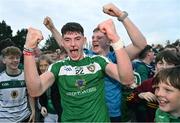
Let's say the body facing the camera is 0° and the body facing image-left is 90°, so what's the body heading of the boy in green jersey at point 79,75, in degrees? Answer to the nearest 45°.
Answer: approximately 0°

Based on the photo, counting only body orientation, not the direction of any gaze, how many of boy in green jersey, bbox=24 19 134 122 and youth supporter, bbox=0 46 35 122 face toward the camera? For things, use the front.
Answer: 2

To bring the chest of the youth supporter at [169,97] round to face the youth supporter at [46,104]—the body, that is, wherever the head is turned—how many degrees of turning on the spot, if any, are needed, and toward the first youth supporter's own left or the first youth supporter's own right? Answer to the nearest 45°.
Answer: approximately 90° to the first youth supporter's own right

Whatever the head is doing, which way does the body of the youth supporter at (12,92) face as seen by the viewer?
toward the camera

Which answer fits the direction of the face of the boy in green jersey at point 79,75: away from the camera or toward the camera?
toward the camera

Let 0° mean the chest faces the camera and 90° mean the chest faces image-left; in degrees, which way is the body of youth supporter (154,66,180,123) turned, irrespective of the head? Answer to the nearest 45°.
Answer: approximately 45°

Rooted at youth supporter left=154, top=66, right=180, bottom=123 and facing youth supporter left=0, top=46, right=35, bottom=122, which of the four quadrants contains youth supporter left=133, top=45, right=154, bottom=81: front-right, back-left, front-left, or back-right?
front-right
